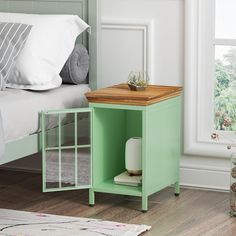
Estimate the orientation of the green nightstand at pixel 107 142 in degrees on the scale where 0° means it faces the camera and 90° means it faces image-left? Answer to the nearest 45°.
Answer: approximately 45°

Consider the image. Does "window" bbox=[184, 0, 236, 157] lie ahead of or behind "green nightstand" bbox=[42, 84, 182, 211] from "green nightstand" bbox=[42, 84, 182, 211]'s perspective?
behind

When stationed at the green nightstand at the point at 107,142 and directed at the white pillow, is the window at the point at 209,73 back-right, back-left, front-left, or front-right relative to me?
back-right
